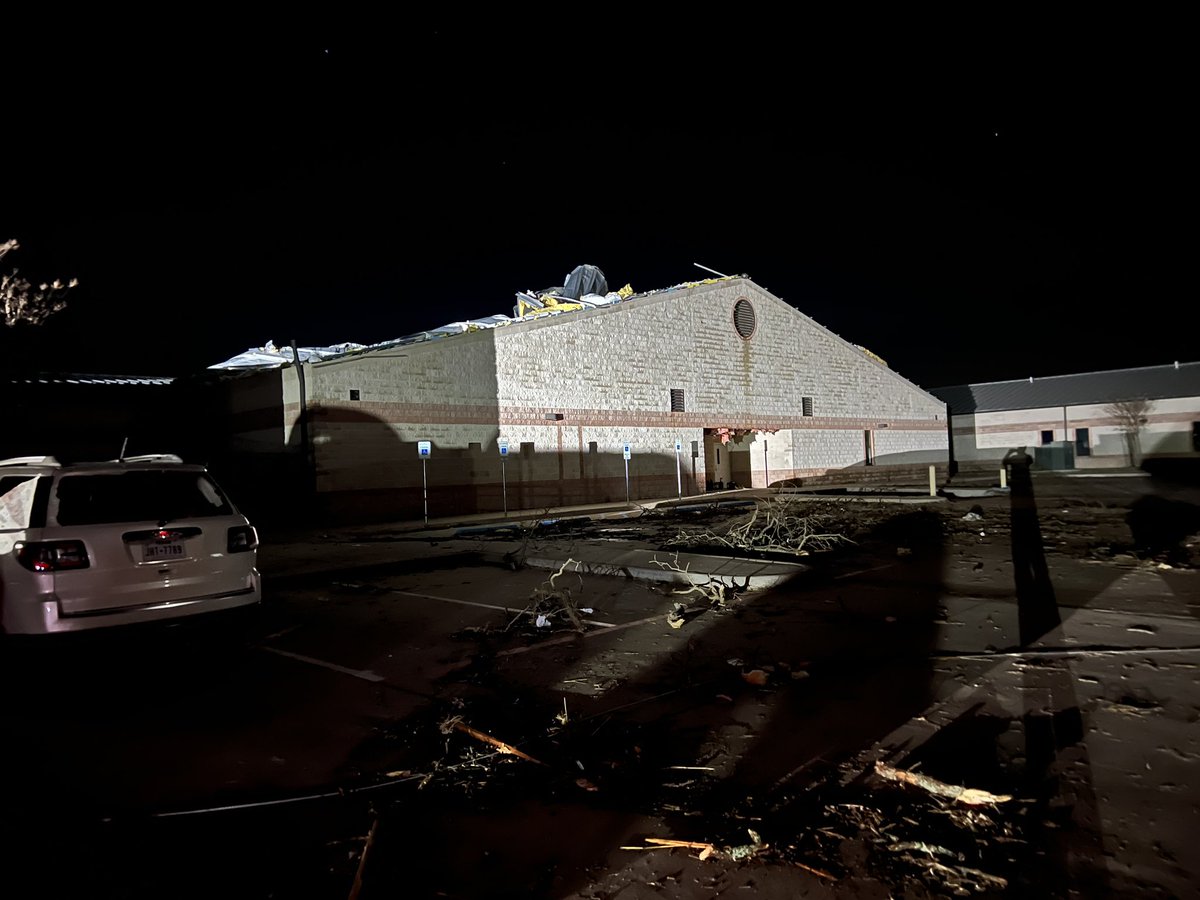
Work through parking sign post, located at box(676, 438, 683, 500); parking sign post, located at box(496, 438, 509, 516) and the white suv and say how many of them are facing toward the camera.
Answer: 2

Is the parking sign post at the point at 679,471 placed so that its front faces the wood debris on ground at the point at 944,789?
yes

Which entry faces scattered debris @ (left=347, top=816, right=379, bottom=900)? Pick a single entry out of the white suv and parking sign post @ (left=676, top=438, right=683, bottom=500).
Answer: the parking sign post

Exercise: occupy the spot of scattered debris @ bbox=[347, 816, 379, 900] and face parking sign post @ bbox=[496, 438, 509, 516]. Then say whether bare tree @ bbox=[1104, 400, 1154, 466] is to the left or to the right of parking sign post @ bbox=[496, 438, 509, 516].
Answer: right

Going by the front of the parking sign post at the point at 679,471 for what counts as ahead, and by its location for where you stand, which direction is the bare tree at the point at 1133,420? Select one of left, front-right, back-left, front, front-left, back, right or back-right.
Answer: back-left

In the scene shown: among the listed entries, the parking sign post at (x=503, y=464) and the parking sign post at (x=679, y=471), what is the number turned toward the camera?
2

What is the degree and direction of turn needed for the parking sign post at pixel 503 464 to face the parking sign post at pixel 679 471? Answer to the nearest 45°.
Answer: approximately 135° to its left

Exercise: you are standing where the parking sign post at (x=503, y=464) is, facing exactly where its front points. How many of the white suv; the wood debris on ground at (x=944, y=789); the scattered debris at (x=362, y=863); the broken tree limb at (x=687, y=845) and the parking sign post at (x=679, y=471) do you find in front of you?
4

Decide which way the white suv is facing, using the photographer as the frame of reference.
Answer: facing away from the viewer and to the left of the viewer

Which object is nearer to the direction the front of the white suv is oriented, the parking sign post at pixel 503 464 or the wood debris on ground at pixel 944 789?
the parking sign post

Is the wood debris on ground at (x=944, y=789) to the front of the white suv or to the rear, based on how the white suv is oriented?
to the rear

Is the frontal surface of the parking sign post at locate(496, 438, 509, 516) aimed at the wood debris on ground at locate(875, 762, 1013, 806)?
yes

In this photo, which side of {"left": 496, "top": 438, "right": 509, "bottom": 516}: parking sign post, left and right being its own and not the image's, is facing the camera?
front

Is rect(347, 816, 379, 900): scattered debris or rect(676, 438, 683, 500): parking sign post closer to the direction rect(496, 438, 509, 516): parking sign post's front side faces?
the scattered debris

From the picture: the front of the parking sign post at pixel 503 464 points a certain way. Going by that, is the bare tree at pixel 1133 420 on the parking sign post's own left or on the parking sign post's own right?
on the parking sign post's own left
